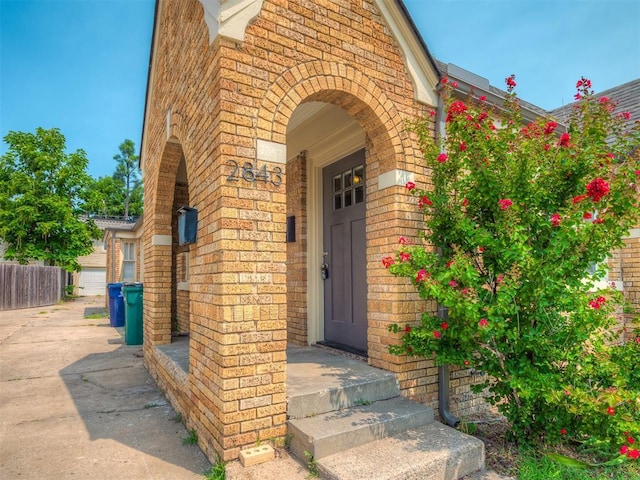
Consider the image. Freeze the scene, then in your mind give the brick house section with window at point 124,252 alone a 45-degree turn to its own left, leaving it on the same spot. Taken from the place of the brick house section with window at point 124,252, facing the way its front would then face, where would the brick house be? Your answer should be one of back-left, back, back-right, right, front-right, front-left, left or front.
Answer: front-right

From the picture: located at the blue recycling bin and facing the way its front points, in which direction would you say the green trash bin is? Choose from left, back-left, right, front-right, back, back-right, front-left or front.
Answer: front-left

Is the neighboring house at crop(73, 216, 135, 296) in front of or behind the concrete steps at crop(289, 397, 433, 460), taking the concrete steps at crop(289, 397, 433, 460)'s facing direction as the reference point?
behind

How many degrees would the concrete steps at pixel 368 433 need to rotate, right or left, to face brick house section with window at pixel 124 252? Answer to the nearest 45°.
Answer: approximately 180°

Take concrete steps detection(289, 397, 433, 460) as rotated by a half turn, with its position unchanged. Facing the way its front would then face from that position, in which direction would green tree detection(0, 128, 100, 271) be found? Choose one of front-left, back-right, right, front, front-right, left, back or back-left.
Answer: front

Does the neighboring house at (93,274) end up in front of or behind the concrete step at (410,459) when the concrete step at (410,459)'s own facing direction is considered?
behind

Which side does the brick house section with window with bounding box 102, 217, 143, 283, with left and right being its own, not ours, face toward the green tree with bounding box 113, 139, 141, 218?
back

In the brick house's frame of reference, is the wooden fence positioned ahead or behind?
behind

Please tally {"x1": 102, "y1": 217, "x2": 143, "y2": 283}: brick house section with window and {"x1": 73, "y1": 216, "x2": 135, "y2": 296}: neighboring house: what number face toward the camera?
2
